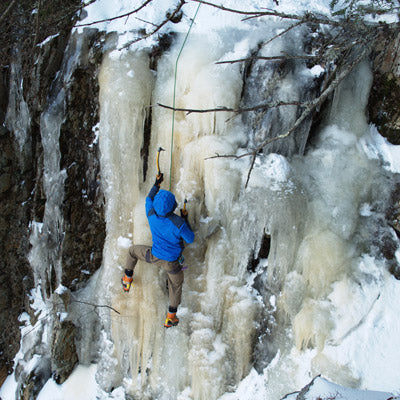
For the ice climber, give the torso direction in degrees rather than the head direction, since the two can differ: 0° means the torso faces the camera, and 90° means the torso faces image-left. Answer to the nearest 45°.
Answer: approximately 180°
